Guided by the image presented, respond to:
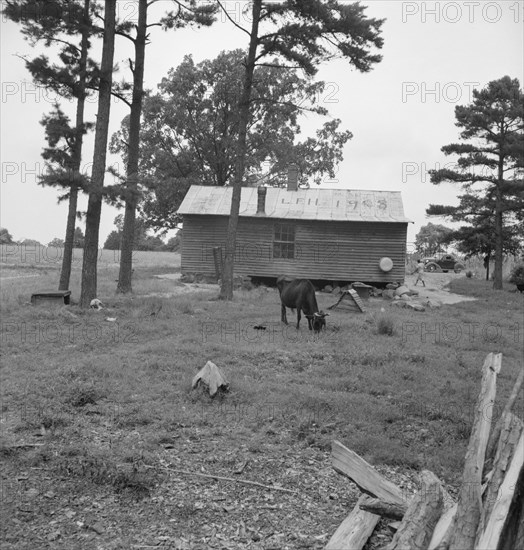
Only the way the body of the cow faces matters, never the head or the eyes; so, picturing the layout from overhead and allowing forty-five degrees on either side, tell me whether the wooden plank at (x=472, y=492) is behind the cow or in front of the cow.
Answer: in front

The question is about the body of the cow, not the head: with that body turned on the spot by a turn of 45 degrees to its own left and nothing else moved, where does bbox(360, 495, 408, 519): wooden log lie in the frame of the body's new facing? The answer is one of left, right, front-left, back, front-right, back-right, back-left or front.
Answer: right

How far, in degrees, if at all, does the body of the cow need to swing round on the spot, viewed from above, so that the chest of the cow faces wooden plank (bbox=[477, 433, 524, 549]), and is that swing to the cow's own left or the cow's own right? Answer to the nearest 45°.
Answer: approximately 45° to the cow's own right

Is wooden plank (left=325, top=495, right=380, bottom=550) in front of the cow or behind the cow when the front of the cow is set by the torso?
in front

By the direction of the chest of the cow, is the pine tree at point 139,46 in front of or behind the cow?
behind

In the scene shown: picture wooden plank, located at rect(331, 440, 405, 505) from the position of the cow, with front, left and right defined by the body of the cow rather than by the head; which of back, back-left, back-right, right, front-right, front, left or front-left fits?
front-right

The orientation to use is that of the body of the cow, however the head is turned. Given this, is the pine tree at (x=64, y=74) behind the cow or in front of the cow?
behind

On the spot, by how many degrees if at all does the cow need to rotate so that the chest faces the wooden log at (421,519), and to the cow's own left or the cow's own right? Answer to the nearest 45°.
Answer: approximately 45° to the cow's own right

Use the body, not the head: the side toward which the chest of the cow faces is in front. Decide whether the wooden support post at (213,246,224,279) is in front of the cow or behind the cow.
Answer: behind

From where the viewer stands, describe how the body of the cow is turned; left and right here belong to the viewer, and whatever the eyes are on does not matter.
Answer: facing the viewer and to the right of the viewer
